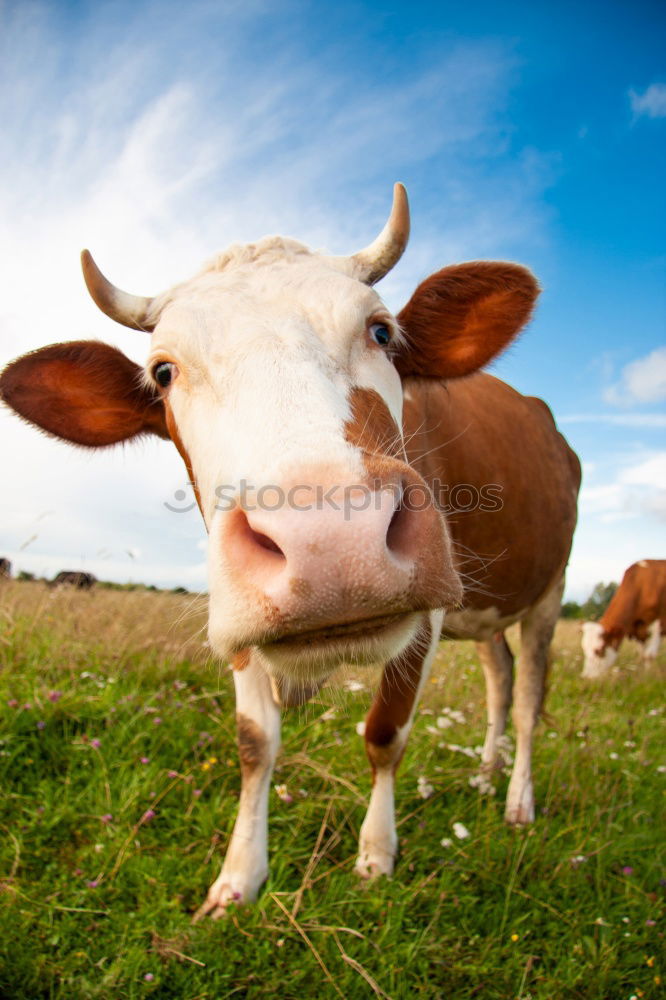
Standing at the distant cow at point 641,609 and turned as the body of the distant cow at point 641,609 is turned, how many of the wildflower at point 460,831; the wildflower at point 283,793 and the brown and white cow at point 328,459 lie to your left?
3

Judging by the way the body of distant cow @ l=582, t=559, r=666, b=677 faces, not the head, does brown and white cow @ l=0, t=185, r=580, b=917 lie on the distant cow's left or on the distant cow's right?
on the distant cow's left

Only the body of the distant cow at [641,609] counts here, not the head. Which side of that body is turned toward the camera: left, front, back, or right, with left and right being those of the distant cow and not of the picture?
left

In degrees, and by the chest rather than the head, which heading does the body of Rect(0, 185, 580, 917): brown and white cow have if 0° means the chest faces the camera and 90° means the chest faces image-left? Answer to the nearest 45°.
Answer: approximately 45°
